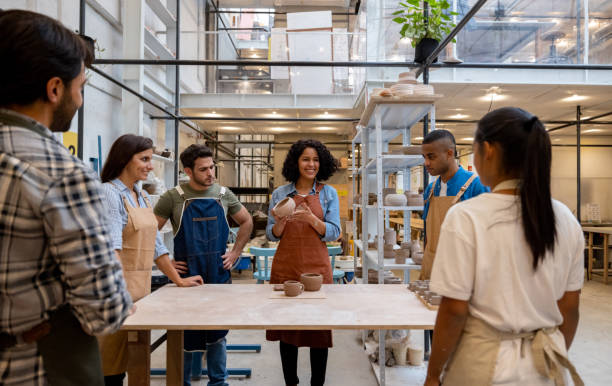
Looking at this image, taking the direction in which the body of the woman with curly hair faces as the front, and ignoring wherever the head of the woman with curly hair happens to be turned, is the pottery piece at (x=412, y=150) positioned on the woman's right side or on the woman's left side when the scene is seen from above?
on the woman's left side

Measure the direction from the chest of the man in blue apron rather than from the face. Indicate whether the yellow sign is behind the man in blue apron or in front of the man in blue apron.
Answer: behind

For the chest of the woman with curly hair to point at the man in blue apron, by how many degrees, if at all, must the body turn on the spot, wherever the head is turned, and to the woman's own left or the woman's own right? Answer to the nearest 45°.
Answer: approximately 90° to the woman's own right

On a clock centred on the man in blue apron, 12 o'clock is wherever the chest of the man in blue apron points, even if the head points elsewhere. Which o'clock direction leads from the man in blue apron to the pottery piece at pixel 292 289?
The pottery piece is roughly at 11 o'clock from the man in blue apron.

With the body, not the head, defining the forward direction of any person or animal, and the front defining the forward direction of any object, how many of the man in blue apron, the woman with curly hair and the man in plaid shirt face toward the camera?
2

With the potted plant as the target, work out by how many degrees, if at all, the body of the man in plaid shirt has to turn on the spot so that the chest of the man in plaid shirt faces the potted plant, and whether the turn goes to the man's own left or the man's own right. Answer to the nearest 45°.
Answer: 0° — they already face it

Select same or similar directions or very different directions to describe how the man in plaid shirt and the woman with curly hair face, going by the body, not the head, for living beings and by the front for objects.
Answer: very different directions

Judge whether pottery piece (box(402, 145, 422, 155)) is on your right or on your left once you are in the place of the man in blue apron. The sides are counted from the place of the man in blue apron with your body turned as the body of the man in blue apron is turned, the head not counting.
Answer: on your left

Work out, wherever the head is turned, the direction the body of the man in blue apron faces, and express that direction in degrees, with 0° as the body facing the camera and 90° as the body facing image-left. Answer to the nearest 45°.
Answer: approximately 0°

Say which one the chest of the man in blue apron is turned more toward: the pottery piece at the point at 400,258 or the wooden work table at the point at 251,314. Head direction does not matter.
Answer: the wooden work table

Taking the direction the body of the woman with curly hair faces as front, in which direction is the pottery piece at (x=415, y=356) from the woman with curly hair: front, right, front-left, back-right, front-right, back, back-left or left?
back-left
